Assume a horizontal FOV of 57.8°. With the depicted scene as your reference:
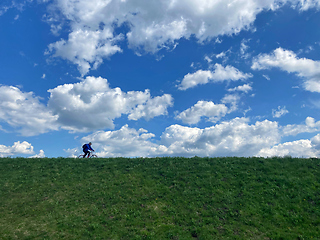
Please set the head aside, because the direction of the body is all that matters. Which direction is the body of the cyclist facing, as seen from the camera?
to the viewer's right
